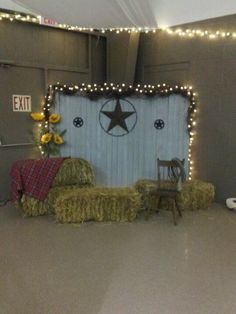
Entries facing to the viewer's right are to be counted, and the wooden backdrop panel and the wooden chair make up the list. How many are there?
0

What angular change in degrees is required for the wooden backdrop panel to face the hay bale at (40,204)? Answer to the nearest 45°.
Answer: approximately 45° to its right

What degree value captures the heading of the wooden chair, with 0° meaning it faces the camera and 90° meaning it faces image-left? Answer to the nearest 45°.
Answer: approximately 45°

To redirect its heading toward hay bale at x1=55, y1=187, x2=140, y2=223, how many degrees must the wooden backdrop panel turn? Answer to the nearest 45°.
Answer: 0° — it already faces it

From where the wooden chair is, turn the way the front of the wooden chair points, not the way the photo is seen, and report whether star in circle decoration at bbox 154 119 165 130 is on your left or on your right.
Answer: on your right

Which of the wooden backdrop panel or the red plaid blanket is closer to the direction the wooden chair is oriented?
the red plaid blanket

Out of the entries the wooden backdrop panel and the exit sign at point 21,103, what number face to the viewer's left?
0

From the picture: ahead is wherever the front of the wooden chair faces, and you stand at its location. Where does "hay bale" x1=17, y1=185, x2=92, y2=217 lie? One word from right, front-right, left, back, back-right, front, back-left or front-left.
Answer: front-right

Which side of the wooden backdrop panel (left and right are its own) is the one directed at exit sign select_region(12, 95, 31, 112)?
right

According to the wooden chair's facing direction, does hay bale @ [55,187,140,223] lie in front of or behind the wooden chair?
in front

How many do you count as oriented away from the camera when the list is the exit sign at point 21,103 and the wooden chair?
0

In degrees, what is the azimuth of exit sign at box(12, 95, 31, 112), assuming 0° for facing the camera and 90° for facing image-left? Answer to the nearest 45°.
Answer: approximately 315°
